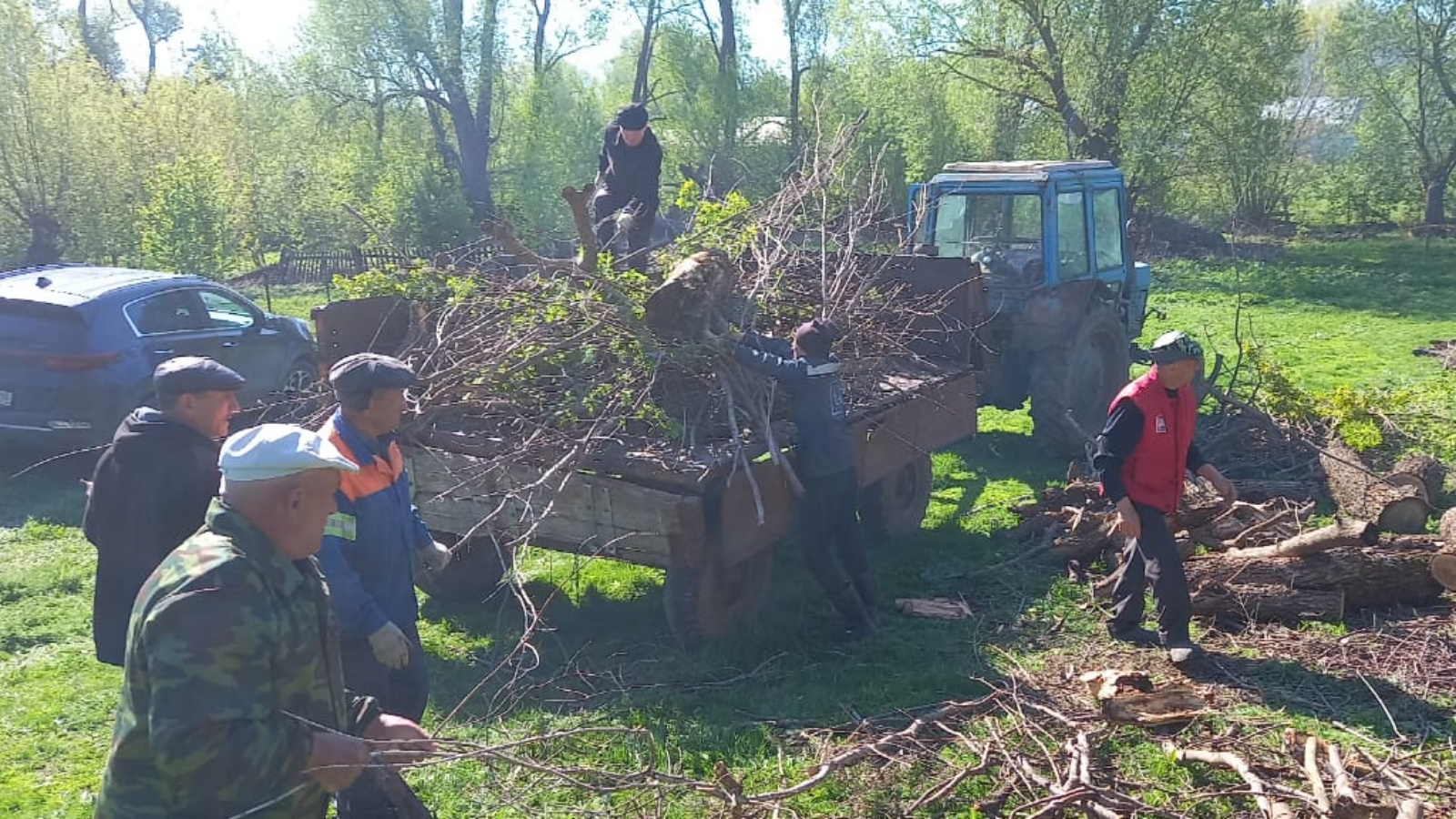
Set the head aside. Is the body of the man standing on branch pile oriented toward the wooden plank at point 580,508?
yes

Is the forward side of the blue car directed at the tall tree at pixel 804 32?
yes

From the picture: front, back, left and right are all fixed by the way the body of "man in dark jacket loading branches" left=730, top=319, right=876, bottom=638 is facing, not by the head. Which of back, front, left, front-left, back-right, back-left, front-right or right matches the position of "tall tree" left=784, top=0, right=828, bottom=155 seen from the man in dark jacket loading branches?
front-right

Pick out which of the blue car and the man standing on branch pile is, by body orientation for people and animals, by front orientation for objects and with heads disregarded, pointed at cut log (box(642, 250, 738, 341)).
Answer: the man standing on branch pile

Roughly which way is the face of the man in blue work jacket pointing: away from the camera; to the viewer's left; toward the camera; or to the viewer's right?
to the viewer's right

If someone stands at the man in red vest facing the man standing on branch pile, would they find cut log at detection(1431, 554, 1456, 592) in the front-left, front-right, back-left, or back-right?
back-right

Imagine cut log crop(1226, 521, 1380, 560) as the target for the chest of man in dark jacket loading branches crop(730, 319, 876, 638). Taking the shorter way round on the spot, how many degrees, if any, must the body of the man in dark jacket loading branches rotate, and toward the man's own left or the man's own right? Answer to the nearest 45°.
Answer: approximately 135° to the man's own right

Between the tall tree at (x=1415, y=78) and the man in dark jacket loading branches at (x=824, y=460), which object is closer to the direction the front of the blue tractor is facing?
the tall tree

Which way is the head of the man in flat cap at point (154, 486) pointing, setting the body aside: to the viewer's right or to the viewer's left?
to the viewer's right

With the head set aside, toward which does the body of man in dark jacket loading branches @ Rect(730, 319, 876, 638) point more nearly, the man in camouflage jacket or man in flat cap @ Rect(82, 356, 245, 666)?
the man in flat cap

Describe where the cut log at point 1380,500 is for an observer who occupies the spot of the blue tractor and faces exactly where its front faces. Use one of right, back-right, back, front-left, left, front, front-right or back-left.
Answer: right

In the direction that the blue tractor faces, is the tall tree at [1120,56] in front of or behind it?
in front

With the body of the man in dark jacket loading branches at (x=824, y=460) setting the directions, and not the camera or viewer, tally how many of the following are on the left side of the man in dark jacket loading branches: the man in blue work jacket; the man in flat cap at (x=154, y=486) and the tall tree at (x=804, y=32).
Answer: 2

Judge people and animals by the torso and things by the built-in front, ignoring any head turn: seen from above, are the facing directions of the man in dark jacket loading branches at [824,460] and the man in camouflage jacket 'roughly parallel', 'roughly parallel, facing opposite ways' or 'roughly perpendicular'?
roughly perpendicular

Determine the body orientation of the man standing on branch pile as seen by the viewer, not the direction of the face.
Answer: toward the camera

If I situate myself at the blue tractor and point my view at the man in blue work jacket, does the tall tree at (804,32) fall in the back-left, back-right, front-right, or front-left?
back-right

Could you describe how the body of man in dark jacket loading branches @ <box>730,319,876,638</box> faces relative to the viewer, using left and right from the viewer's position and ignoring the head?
facing away from the viewer and to the left of the viewer

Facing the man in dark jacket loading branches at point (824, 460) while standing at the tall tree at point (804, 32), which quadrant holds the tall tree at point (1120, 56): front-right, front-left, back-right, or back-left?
front-left

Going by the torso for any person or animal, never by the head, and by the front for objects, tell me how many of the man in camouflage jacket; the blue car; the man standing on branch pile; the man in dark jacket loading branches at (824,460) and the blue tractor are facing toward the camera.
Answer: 1
